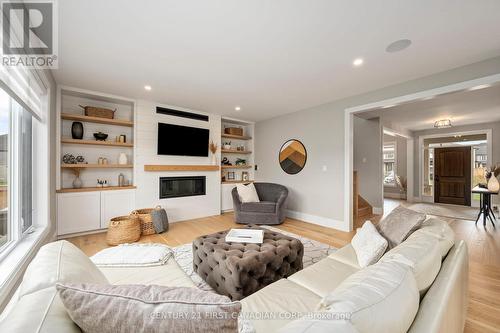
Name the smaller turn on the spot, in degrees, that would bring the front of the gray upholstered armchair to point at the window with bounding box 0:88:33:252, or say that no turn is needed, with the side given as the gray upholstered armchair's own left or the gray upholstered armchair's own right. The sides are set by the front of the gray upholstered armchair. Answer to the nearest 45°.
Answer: approximately 45° to the gray upholstered armchair's own right

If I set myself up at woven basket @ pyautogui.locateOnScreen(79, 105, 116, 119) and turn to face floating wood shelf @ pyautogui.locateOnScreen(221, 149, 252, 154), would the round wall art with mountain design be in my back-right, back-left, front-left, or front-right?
front-right

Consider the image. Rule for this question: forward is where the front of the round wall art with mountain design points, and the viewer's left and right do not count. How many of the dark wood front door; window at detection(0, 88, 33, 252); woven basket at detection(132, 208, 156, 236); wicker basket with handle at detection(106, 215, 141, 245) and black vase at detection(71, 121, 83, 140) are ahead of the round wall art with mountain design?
4

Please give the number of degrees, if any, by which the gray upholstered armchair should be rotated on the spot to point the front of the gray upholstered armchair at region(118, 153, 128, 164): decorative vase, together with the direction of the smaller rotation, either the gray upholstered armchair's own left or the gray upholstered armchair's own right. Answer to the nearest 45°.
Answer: approximately 90° to the gray upholstered armchair's own right

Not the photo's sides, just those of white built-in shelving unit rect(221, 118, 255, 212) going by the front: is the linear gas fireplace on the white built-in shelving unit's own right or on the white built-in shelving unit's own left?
on the white built-in shelving unit's own right

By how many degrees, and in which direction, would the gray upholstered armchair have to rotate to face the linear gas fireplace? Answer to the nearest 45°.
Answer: approximately 90° to its right

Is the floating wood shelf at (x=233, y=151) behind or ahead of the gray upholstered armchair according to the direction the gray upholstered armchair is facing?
behind

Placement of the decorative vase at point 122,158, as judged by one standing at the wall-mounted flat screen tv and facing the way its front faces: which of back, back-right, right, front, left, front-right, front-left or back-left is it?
back-right

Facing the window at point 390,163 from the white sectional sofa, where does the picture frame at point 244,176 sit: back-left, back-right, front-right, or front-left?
front-left

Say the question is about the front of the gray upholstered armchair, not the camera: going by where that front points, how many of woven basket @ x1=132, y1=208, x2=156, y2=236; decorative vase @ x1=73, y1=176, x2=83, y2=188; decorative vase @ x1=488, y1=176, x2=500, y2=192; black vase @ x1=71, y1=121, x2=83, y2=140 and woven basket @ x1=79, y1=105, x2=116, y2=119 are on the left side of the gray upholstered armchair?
1

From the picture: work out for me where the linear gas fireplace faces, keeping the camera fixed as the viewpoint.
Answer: facing the viewer and to the right of the viewer

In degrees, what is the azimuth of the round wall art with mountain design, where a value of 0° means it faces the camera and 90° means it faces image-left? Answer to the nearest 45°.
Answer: approximately 45°

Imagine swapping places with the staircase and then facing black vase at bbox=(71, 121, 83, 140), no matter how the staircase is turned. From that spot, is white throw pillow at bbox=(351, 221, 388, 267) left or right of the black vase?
left

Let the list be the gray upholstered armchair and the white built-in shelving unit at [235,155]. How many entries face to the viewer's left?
0

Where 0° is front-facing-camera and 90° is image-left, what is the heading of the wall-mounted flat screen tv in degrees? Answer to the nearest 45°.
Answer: approximately 315°

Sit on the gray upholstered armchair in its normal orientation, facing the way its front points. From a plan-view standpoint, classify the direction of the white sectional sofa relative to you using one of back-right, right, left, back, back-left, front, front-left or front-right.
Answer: front
